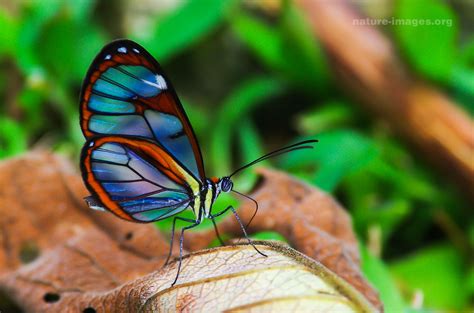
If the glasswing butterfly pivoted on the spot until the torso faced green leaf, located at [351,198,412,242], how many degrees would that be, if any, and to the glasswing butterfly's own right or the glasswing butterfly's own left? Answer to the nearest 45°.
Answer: approximately 45° to the glasswing butterfly's own left

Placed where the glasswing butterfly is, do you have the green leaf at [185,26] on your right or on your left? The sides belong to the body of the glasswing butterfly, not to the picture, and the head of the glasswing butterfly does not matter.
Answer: on your left

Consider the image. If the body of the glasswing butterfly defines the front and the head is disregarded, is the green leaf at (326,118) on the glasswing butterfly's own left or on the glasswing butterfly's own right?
on the glasswing butterfly's own left

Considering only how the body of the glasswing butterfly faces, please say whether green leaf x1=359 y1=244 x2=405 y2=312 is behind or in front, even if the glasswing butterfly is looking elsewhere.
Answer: in front

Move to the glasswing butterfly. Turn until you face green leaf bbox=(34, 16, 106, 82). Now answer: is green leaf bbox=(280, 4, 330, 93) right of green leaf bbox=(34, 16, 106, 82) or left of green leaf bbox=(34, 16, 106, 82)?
right

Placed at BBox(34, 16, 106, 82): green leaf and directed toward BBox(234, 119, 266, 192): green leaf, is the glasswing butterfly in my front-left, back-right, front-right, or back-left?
front-right

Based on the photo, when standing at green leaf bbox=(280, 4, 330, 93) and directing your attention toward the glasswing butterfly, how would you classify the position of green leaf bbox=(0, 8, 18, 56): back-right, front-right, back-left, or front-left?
front-right

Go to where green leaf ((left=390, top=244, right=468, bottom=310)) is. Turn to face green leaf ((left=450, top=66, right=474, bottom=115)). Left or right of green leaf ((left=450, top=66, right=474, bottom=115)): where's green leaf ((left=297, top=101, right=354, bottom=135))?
left

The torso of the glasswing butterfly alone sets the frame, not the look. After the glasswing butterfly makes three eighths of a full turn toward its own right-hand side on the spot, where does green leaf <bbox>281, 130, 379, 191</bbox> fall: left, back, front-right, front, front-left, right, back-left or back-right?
back

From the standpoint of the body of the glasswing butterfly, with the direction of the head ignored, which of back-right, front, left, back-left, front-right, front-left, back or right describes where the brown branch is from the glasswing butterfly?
front-left

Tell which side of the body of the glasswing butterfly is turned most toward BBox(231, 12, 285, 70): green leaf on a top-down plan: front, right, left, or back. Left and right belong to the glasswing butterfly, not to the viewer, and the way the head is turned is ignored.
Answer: left

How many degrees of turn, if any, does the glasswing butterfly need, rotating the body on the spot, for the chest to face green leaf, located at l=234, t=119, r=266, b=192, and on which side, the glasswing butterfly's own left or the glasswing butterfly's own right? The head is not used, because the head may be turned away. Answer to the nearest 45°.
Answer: approximately 90° to the glasswing butterfly's own left

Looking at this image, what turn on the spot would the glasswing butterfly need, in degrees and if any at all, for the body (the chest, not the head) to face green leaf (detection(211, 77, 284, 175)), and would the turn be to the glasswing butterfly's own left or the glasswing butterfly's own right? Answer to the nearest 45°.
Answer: approximately 90° to the glasswing butterfly's own left

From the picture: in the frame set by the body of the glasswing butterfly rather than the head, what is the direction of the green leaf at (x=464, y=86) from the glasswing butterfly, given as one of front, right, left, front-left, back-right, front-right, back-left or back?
front-left

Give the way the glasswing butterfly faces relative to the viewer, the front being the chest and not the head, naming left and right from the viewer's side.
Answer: facing to the right of the viewer
